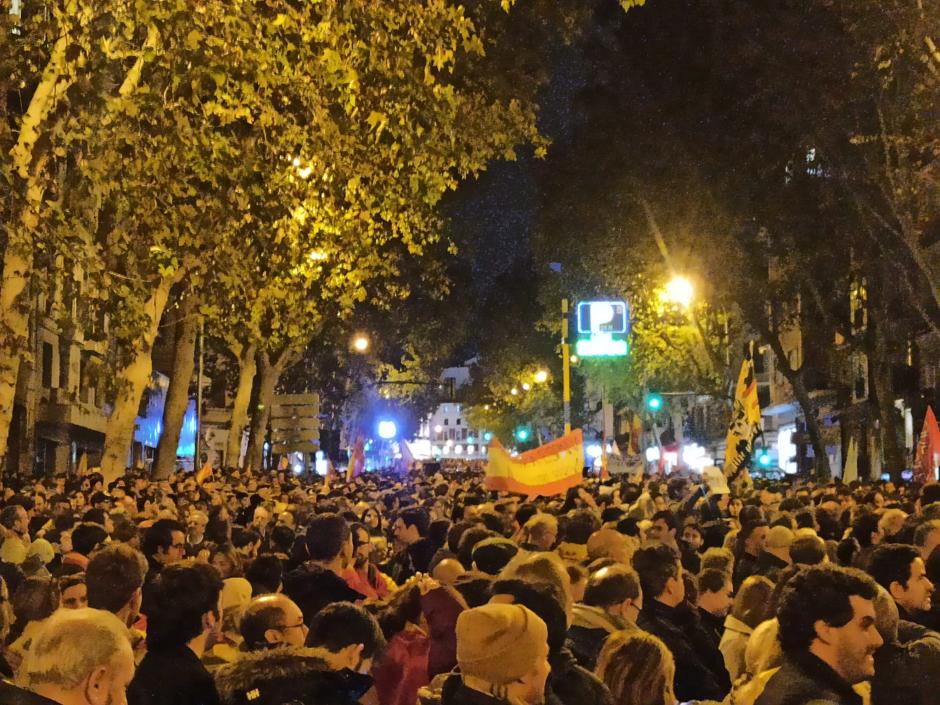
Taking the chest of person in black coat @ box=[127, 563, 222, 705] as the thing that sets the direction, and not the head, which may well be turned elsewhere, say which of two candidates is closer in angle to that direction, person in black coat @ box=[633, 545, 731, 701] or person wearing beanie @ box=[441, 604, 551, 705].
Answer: the person in black coat

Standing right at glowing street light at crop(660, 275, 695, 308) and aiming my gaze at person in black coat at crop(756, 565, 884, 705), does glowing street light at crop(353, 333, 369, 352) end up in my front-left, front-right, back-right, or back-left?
back-right

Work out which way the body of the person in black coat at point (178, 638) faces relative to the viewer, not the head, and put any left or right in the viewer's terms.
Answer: facing away from the viewer and to the right of the viewer

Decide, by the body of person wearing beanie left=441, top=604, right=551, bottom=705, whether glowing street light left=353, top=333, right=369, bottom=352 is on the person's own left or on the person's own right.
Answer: on the person's own left

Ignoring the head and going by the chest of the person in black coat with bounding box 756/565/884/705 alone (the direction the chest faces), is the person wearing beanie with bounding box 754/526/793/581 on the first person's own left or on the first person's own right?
on the first person's own left

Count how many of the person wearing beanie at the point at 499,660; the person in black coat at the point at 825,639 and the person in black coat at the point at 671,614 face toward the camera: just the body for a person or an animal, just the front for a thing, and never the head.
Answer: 0

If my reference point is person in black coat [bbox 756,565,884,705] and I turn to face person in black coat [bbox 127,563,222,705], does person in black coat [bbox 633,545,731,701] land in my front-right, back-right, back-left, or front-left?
front-right

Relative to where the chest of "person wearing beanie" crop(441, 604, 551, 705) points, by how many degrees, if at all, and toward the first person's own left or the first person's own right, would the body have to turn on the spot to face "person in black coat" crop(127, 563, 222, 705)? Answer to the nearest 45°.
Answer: approximately 90° to the first person's own left

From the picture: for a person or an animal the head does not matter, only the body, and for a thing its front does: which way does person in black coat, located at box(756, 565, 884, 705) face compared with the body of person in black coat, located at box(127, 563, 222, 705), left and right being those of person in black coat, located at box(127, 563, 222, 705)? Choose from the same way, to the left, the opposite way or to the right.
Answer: to the right

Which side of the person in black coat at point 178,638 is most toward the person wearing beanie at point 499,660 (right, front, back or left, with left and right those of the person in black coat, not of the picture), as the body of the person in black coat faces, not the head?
right

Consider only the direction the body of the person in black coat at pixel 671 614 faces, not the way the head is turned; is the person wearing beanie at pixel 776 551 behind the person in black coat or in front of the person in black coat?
in front

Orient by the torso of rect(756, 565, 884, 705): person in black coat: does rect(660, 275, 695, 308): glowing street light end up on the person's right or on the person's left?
on the person's left
